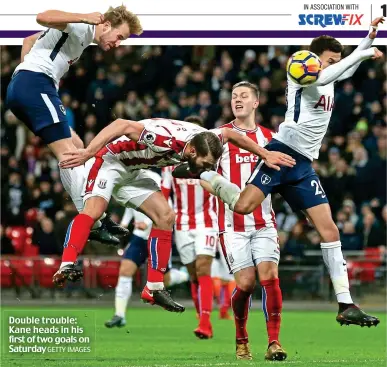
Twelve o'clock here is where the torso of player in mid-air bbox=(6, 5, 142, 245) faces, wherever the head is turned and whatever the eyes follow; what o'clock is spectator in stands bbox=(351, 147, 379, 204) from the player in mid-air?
The spectator in stands is roughly at 10 o'clock from the player in mid-air.

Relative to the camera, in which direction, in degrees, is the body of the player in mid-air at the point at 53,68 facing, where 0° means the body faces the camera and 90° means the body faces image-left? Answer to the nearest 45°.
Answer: approximately 270°
